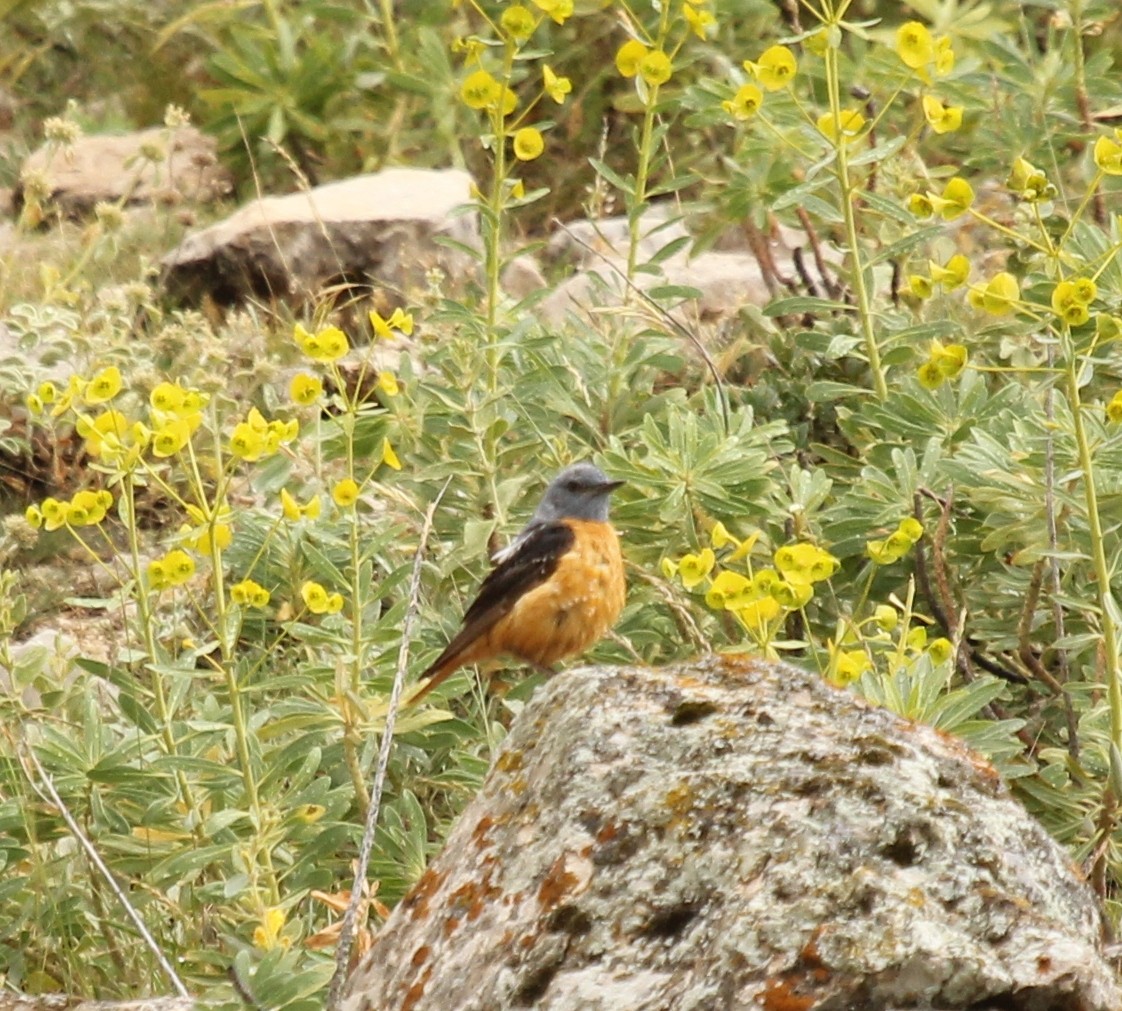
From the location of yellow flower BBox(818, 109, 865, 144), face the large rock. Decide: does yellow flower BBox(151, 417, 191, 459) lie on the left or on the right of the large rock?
right

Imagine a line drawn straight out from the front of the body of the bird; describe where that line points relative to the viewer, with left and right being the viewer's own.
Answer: facing to the right of the viewer

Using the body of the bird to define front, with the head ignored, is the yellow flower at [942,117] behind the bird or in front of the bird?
in front

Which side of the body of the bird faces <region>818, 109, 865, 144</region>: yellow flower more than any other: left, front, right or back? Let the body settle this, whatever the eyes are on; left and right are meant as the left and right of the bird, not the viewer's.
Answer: front
